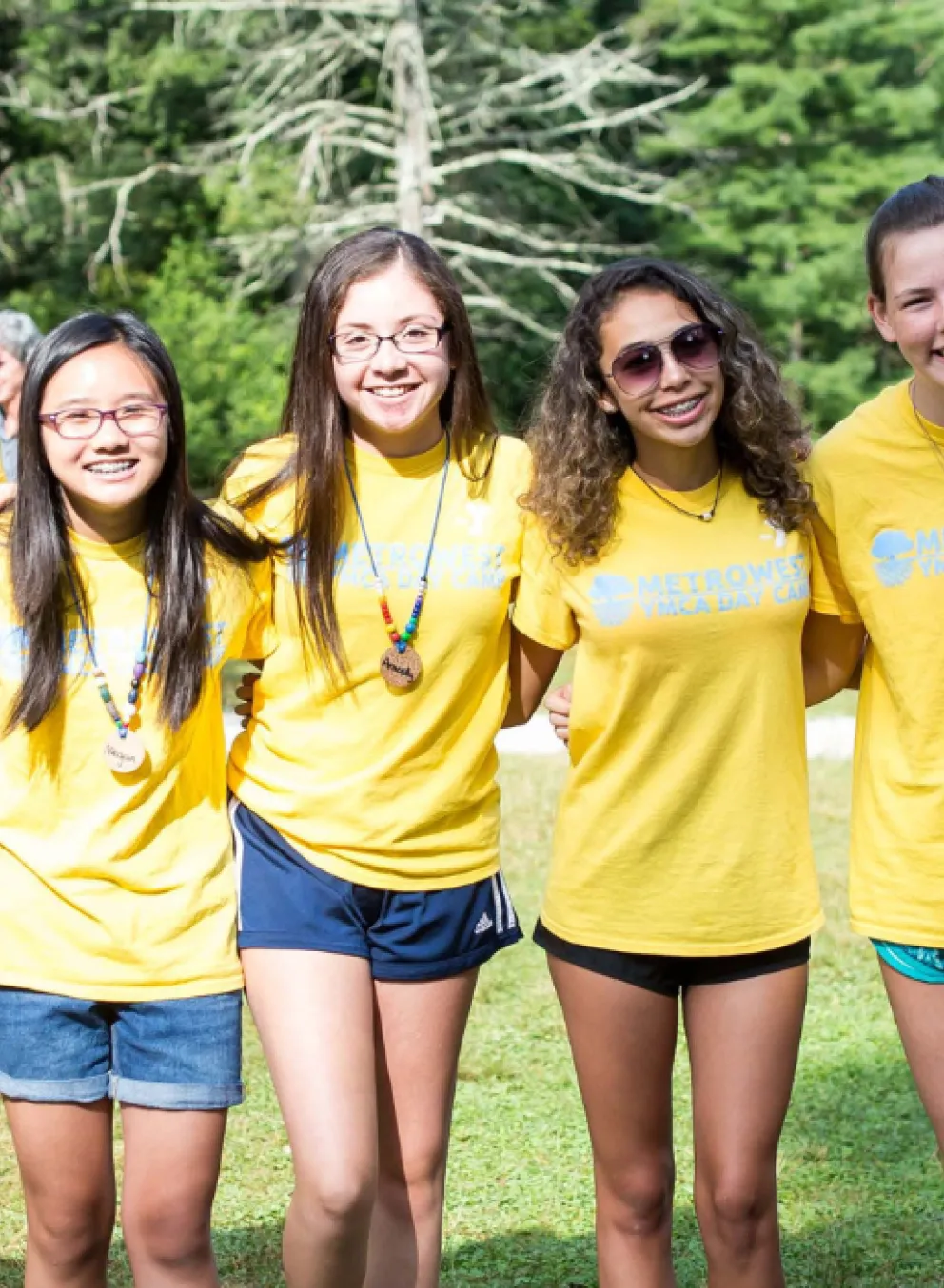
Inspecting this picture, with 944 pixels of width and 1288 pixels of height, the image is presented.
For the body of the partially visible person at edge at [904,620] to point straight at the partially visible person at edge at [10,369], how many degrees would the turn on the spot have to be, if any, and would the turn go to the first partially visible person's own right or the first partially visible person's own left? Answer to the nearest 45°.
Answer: approximately 135° to the first partially visible person's own right

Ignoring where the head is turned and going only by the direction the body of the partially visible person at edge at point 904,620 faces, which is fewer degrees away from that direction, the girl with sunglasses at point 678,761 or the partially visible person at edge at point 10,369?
the girl with sunglasses

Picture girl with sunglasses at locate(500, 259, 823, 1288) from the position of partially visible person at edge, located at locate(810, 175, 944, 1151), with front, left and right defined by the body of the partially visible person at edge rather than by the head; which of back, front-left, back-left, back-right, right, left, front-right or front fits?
right

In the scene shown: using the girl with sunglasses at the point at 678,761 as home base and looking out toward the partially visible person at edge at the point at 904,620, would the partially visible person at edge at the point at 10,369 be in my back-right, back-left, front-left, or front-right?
back-left

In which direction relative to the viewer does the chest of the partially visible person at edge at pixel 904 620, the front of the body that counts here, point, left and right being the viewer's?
facing the viewer

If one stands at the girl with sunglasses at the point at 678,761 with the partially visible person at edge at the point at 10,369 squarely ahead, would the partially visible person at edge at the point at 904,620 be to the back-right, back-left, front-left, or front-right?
back-right
